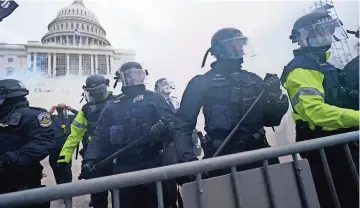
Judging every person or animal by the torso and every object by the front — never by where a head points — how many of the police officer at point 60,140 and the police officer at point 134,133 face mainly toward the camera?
2

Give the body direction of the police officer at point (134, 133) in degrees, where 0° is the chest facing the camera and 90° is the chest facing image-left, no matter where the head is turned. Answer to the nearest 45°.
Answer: approximately 0°

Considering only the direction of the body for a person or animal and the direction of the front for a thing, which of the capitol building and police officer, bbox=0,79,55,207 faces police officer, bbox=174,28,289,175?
the capitol building

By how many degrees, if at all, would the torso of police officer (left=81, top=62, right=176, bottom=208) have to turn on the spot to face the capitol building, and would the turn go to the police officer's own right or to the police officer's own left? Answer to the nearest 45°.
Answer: approximately 180°

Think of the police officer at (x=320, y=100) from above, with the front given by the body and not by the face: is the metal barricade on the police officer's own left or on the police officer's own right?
on the police officer's own right

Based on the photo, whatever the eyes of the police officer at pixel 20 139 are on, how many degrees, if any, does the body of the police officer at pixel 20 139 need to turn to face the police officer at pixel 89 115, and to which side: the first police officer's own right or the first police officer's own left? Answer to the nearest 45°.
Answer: approximately 180°

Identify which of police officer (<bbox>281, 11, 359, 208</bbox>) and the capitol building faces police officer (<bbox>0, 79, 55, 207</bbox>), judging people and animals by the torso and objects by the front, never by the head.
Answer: the capitol building

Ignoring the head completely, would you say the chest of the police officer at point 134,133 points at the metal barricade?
yes

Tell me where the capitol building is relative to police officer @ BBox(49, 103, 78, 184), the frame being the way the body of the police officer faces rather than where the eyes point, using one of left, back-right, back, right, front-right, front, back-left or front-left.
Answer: back
